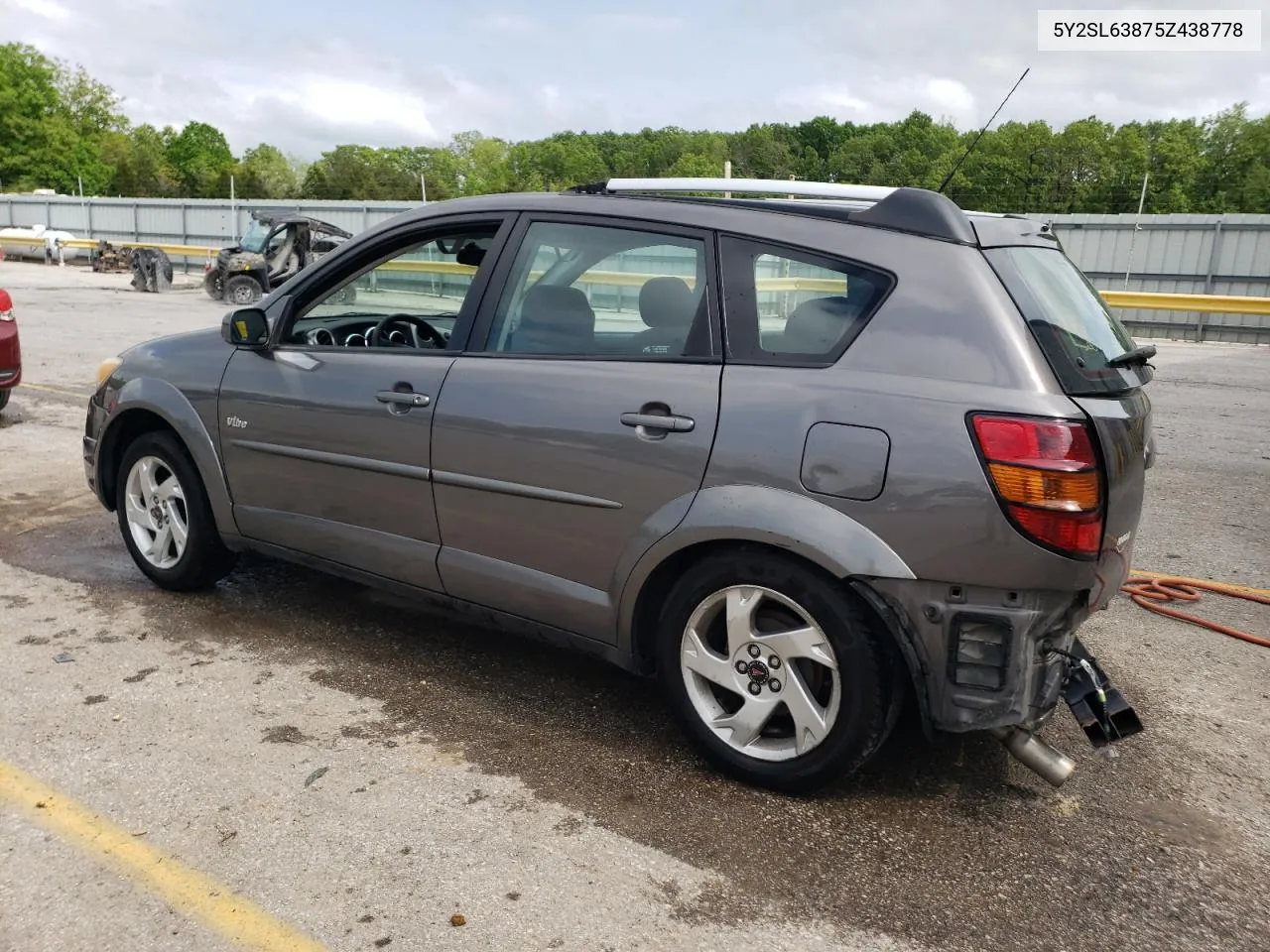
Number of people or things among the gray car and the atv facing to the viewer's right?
0

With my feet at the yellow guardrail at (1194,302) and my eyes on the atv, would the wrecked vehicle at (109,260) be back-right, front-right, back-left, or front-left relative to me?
front-right

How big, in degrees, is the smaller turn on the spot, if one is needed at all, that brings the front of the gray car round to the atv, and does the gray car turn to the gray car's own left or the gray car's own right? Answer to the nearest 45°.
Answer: approximately 45° to the gray car's own right

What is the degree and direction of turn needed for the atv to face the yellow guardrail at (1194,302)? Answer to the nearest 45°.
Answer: approximately 90° to its left

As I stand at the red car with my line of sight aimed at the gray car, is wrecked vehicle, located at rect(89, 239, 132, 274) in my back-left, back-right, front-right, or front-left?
back-left

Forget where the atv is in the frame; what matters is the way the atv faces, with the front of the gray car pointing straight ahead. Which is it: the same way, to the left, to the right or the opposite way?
to the left

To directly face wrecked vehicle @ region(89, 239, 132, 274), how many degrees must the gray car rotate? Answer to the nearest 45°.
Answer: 0° — it already faces it

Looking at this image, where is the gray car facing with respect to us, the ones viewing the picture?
facing away from the viewer and to the left of the viewer

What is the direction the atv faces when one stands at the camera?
facing the viewer and to the left of the viewer

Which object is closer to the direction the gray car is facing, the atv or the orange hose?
the atv

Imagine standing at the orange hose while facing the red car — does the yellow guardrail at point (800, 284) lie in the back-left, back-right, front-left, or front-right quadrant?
front-right

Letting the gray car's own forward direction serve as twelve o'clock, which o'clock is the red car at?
The red car is roughly at 12 o'clock from the gray car.

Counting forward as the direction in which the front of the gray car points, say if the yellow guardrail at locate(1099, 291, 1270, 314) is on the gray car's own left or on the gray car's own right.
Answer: on the gray car's own right

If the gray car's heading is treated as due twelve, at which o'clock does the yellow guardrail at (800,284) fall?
The yellow guardrail is roughly at 2 o'clock from the gray car.
